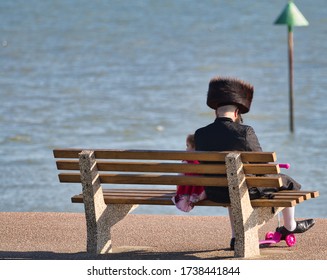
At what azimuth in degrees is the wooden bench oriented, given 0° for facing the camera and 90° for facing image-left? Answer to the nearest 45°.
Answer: approximately 225°
